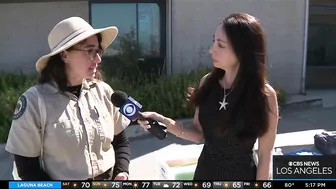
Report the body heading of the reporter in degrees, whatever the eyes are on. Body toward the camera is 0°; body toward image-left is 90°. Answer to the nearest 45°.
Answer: approximately 45°

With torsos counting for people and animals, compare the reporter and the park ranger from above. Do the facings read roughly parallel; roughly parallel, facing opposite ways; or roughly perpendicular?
roughly perpendicular

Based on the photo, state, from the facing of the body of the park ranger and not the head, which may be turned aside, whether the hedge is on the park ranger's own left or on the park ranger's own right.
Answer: on the park ranger's own left

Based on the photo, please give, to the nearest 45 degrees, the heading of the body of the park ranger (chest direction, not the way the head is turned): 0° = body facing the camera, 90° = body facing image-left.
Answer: approximately 315°
